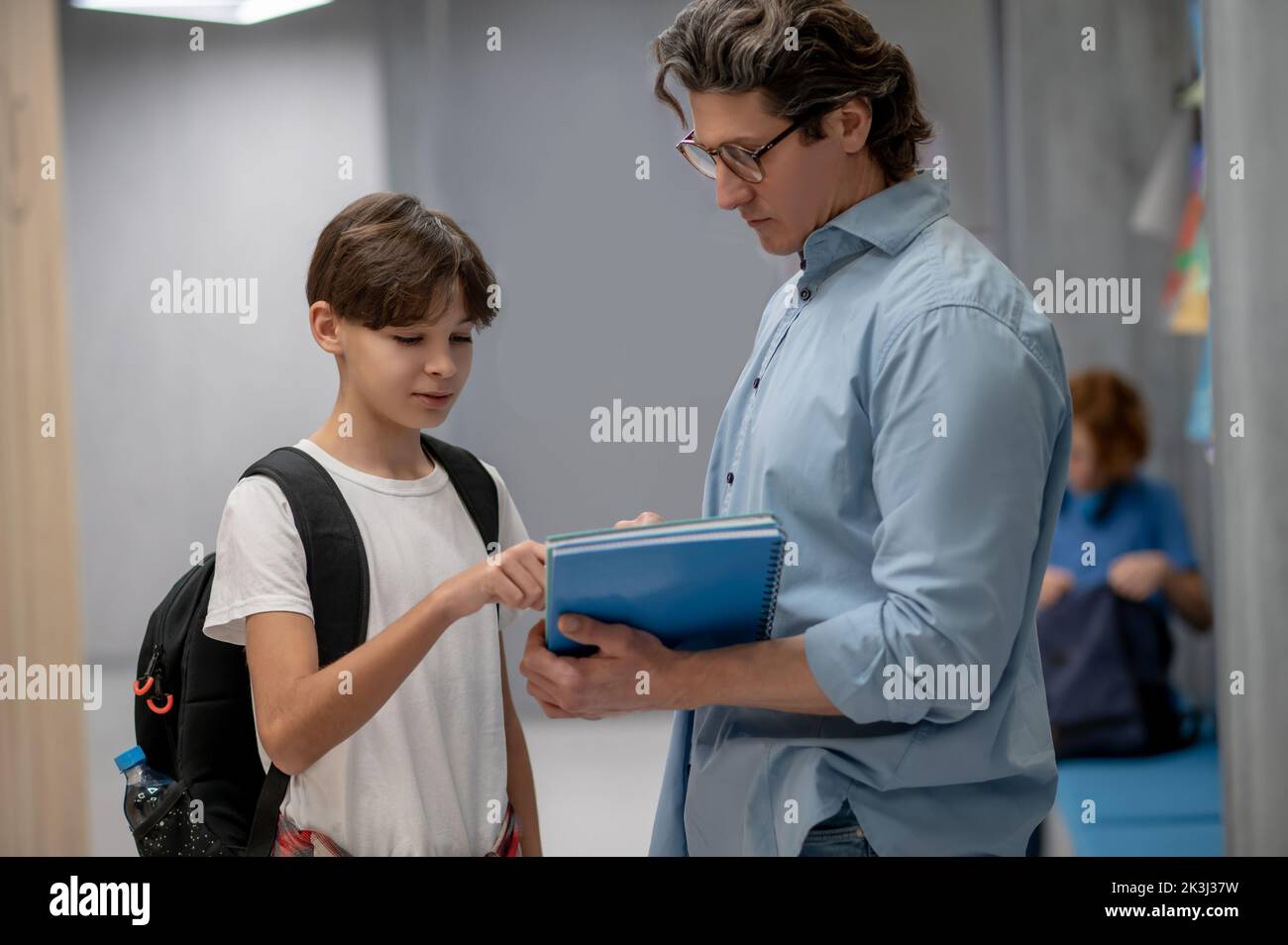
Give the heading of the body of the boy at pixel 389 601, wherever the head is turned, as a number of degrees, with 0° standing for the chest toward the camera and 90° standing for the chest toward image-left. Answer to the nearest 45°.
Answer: approximately 315°

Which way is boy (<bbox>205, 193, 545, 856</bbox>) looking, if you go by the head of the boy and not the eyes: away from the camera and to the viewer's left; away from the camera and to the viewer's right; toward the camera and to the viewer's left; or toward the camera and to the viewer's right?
toward the camera and to the viewer's right
